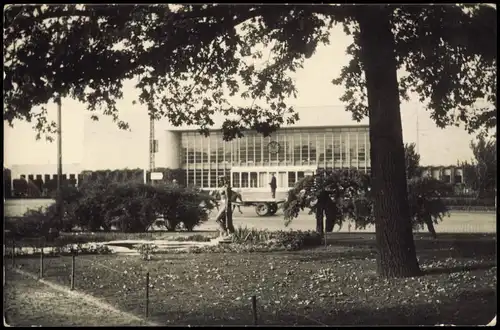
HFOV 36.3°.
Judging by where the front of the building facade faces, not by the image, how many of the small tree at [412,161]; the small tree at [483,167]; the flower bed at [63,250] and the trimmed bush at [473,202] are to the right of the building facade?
1

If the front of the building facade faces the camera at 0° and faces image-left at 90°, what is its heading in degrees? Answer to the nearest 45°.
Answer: approximately 0°

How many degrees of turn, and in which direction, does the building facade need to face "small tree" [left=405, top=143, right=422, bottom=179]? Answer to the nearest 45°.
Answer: approximately 135° to its left

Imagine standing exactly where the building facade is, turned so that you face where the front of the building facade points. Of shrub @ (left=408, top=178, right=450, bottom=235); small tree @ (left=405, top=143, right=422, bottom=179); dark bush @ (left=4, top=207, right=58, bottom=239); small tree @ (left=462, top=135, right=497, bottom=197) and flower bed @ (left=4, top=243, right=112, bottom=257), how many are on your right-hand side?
2

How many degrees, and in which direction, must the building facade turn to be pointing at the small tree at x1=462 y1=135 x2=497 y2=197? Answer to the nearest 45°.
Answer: approximately 90° to its left

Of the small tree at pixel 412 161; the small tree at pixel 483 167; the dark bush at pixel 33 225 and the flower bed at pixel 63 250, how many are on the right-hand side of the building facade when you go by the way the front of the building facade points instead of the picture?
2
